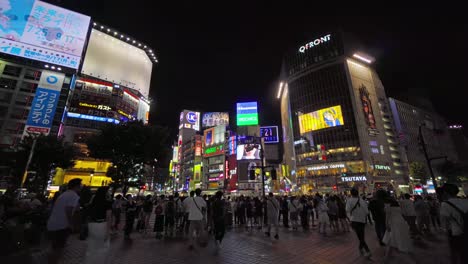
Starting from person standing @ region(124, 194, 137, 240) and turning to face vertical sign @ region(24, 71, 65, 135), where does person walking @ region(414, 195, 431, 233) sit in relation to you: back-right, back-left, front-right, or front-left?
back-right

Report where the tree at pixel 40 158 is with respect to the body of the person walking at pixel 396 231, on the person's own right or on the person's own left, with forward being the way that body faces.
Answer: on the person's own left

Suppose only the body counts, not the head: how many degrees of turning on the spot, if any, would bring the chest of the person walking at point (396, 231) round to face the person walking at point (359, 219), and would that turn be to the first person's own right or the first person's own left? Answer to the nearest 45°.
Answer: approximately 45° to the first person's own left

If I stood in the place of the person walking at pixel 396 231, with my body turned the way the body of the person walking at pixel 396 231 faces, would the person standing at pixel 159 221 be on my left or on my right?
on my left

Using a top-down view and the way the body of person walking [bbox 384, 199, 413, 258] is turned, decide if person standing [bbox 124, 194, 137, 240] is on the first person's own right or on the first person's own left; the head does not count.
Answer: on the first person's own left

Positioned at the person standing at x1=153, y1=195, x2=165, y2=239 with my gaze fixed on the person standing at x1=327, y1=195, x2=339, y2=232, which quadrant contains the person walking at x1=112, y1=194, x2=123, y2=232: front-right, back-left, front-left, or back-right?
back-left

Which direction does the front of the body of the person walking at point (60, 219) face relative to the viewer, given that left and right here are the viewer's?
facing away from the viewer and to the right of the viewer

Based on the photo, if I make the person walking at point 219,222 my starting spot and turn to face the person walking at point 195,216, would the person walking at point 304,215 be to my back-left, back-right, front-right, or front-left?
back-right

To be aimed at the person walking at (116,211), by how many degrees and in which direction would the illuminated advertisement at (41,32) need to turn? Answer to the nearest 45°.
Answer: approximately 45° to its right

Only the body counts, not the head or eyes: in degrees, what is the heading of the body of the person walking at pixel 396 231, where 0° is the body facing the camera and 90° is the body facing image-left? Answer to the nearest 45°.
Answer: approximately 135°

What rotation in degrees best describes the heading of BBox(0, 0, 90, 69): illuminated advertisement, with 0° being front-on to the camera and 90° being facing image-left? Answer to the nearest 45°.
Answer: approximately 315°
